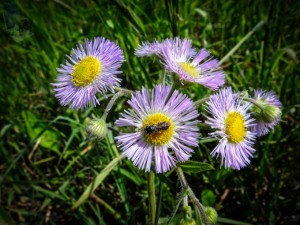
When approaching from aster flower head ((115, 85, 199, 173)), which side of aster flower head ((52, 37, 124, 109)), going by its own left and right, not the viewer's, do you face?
left

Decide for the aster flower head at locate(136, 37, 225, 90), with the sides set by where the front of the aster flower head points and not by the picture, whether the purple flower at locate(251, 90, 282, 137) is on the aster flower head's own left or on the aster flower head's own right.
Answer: on the aster flower head's own left

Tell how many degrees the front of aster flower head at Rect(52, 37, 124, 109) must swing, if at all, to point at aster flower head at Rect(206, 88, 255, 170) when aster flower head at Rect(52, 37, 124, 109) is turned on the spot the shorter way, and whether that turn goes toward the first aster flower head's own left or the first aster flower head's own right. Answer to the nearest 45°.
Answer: approximately 90° to the first aster flower head's own left

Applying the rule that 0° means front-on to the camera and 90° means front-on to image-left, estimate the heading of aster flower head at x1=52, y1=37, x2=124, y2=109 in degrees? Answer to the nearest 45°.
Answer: approximately 45°

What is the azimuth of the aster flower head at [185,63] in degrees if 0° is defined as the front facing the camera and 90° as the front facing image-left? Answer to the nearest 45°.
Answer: approximately 315°

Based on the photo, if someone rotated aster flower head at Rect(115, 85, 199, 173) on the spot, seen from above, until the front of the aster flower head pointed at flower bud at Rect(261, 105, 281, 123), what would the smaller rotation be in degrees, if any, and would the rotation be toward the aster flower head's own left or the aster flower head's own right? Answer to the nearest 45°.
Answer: approximately 90° to the aster flower head's own left
